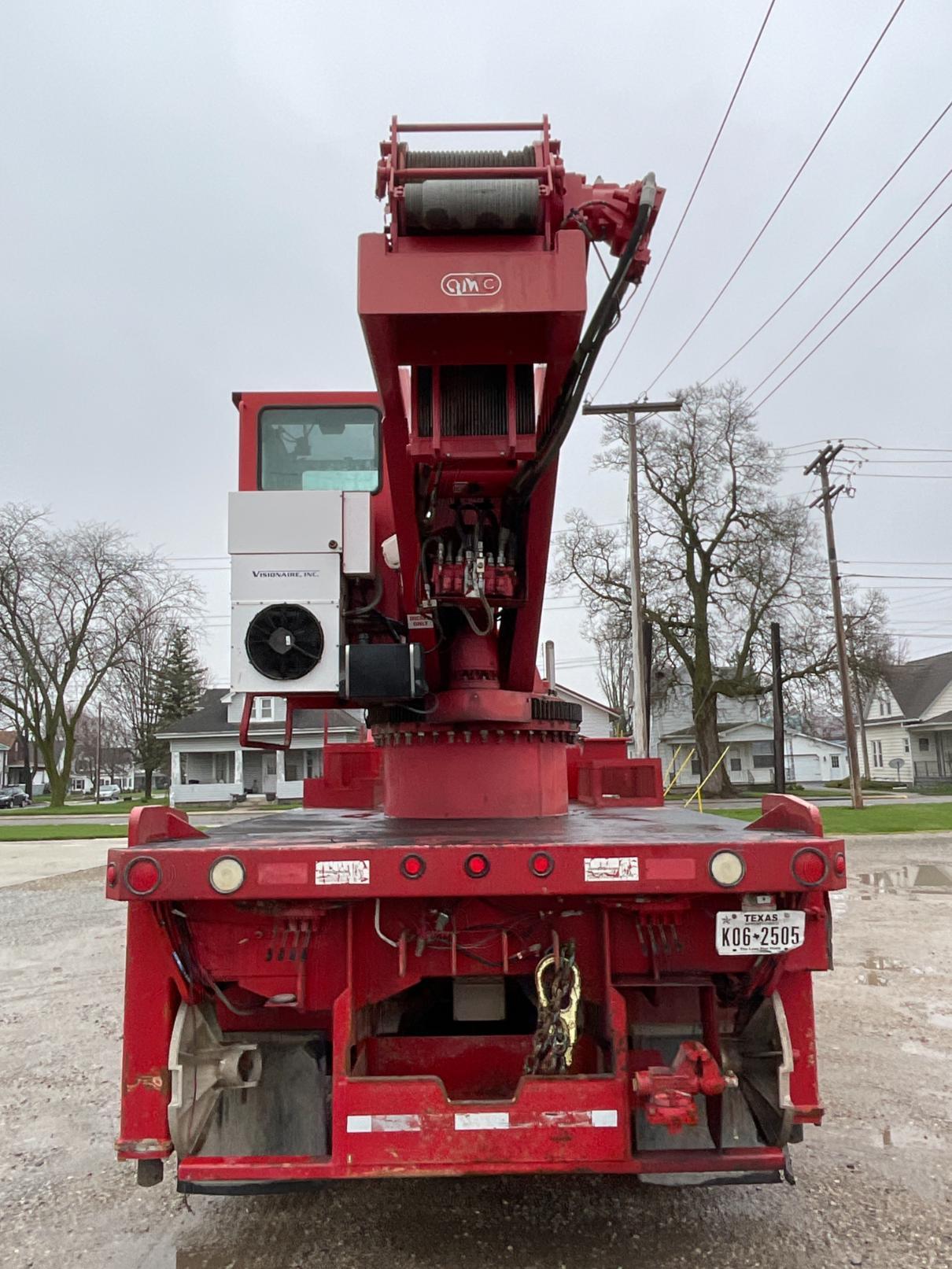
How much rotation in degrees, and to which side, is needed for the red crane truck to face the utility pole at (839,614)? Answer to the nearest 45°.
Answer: approximately 45° to its right

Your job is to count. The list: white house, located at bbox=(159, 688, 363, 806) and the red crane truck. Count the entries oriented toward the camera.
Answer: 1

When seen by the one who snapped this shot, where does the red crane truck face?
facing away from the viewer

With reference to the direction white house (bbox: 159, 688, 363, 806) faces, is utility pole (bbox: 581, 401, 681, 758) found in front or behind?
in front

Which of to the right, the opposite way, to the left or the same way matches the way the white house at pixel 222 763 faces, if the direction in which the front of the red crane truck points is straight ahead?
the opposite way

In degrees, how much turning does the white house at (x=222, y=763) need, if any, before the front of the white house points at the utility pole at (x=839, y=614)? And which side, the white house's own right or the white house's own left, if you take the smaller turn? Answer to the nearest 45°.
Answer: approximately 45° to the white house's own left

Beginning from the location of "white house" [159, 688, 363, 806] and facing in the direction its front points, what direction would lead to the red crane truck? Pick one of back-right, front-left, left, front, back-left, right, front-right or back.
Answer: front

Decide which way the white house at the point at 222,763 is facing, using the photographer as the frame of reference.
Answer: facing the viewer

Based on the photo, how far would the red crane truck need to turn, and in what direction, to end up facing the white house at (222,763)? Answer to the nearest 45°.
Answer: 0° — it already faces it

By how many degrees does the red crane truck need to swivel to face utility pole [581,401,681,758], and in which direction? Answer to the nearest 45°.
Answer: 0° — it already faces it
